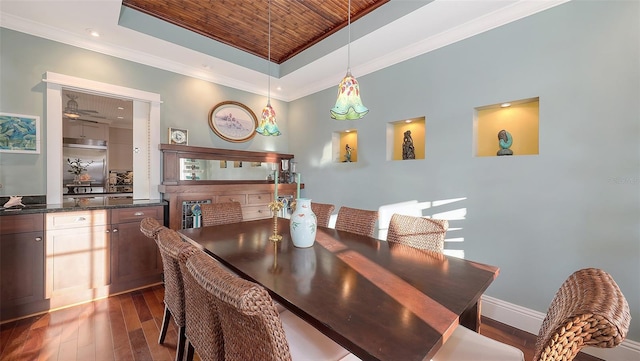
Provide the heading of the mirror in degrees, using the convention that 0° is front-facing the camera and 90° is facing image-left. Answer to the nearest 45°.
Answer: approximately 0°

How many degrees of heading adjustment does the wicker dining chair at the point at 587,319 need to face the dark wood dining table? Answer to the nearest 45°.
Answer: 0° — it already faces it

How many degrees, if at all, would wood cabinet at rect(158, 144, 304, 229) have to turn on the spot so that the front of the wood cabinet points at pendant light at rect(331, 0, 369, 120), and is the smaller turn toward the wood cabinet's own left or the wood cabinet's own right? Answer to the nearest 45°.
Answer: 0° — it already faces it

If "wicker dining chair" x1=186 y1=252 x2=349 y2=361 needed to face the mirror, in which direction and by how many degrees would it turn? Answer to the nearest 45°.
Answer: approximately 45° to its left

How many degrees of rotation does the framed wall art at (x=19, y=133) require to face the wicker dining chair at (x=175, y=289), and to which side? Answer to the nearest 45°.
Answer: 0° — it already faces it

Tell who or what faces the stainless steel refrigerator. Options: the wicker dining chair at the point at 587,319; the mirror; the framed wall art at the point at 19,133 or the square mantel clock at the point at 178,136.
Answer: the wicker dining chair

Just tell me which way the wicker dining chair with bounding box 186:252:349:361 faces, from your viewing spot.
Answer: facing away from the viewer and to the right of the viewer

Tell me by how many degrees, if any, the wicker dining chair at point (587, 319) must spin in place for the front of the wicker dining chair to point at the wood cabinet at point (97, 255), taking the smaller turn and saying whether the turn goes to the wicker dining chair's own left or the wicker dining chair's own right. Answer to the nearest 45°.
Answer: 0° — it already faces it

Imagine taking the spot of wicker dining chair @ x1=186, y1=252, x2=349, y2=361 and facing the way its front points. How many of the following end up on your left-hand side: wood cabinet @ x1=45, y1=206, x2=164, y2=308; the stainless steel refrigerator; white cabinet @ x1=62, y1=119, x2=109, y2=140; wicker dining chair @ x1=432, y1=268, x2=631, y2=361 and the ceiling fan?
4

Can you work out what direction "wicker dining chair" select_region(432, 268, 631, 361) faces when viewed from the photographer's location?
facing to the left of the viewer
